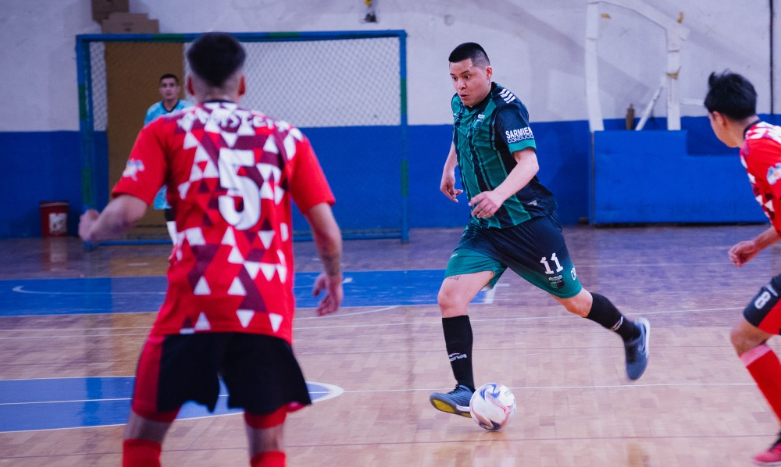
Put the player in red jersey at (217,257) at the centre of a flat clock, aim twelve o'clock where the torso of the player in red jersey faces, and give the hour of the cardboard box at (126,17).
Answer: The cardboard box is roughly at 12 o'clock from the player in red jersey.

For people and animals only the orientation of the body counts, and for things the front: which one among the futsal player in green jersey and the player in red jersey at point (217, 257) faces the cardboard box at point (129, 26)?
the player in red jersey

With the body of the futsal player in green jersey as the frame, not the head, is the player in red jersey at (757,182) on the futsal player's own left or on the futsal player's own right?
on the futsal player's own left

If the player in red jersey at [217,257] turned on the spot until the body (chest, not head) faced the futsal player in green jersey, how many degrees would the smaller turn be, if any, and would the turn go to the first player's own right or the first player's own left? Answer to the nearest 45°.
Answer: approximately 45° to the first player's own right

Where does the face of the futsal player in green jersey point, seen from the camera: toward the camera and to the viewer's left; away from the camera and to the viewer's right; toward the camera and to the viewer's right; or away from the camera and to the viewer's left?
toward the camera and to the viewer's left

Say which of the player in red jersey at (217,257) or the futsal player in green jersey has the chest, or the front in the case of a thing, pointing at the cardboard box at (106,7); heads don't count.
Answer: the player in red jersey

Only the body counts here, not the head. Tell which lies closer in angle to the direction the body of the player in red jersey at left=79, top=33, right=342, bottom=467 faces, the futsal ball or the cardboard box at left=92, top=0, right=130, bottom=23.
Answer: the cardboard box

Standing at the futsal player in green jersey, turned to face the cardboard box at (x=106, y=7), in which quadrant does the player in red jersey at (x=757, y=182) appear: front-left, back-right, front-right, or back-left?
back-right

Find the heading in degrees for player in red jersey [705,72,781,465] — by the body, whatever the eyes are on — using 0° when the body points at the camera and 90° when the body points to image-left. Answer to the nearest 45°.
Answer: approximately 90°

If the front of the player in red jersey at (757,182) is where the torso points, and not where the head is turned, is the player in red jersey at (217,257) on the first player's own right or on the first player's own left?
on the first player's own left

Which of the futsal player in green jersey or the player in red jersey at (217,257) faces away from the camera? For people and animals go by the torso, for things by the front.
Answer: the player in red jersey

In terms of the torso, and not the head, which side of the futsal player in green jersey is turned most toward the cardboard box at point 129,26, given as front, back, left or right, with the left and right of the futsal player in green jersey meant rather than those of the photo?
right

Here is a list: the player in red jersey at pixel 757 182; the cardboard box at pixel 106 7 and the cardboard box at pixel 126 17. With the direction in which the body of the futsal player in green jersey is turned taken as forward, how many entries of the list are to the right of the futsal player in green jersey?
2

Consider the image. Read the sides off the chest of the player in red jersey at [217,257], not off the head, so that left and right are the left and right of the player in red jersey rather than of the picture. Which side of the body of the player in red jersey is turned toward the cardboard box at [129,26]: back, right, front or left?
front

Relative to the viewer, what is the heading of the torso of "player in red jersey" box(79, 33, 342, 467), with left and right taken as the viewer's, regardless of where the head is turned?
facing away from the viewer

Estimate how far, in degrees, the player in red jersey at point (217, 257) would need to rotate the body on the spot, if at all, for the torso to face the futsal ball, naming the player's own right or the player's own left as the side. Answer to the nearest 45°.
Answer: approximately 45° to the player's own right
